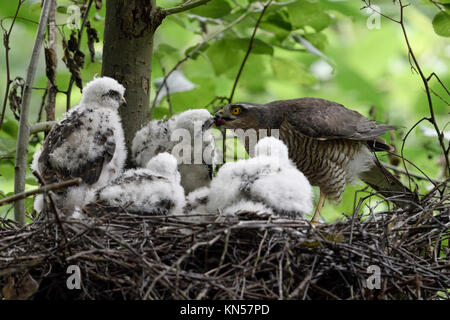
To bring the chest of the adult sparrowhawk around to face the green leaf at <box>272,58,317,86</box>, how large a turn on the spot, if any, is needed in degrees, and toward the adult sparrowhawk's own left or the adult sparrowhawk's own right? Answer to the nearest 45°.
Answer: approximately 45° to the adult sparrowhawk's own right

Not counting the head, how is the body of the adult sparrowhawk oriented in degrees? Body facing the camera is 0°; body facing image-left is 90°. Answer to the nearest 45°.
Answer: approximately 90°

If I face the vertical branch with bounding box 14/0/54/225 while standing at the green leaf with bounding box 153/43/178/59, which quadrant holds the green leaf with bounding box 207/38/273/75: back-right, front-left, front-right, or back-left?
back-left

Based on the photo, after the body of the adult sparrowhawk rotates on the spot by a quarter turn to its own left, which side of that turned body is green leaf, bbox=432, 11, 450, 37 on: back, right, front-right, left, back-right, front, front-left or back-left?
back-left

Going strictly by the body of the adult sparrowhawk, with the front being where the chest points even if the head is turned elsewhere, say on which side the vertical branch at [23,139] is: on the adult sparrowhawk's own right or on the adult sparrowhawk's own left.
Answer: on the adult sparrowhawk's own right
